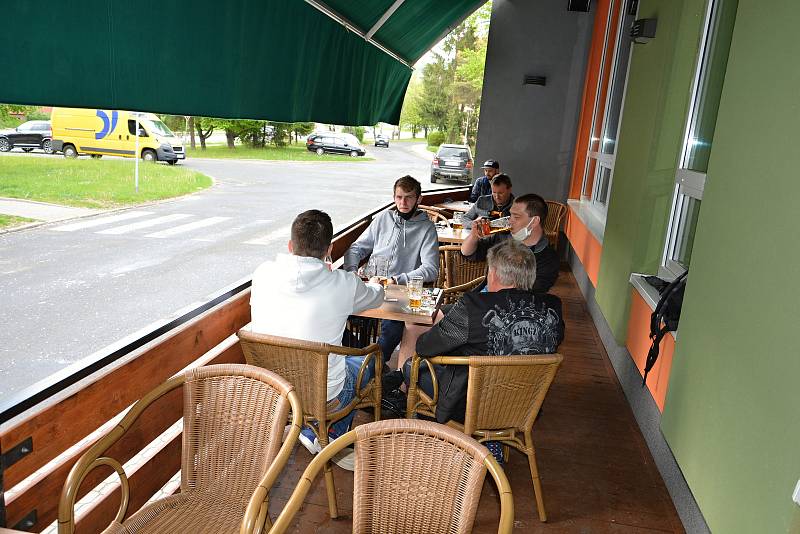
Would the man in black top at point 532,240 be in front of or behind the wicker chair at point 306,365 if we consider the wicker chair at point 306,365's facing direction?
in front

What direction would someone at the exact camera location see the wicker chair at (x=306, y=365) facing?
facing away from the viewer and to the right of the viewer

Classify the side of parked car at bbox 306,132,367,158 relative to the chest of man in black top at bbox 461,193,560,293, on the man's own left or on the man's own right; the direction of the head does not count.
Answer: on the man's own right

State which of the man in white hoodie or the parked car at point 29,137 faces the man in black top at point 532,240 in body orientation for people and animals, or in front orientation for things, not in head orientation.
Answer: the man in white hoodie

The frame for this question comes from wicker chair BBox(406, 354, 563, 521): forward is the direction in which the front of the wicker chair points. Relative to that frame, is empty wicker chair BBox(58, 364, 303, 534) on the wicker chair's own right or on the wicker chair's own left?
on the wicker chair's own left

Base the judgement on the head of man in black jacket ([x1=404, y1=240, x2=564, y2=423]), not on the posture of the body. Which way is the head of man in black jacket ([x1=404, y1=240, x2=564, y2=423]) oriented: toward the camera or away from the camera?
away from the camera

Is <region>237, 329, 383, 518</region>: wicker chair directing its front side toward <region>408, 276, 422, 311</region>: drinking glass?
yes

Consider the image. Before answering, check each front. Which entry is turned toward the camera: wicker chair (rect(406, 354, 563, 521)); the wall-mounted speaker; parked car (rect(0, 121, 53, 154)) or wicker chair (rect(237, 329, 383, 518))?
the wall-mounted speaker

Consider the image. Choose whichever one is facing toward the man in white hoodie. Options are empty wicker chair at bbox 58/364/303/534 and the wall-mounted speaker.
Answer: the wall-mounted speaker

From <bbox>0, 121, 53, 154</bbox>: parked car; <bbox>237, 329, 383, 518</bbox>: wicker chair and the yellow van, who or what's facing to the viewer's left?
the parked car

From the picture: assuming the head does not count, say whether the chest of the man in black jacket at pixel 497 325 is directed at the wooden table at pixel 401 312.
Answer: yes

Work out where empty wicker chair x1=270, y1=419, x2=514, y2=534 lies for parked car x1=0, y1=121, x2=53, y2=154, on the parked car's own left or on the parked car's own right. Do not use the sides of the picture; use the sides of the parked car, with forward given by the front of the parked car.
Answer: on the parked car's own left
